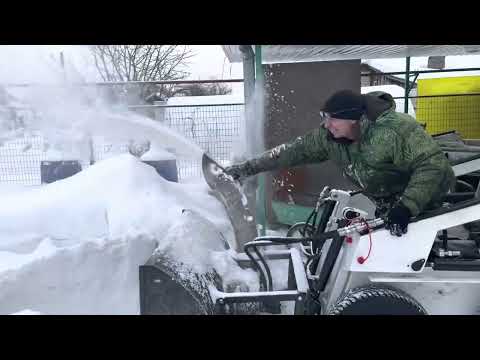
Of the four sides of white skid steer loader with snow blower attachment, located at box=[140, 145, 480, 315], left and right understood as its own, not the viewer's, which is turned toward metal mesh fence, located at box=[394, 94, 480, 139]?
right

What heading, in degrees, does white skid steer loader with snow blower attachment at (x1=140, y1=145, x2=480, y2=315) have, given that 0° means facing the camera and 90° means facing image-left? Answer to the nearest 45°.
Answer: approximately 90°

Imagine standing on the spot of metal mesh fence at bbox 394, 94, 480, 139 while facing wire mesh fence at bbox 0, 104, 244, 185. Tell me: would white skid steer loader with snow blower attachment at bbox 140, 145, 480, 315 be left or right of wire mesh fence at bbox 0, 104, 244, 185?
left

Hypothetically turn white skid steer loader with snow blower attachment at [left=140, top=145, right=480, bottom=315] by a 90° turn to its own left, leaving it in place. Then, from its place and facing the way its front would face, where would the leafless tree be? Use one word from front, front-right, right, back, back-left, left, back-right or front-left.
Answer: back-right

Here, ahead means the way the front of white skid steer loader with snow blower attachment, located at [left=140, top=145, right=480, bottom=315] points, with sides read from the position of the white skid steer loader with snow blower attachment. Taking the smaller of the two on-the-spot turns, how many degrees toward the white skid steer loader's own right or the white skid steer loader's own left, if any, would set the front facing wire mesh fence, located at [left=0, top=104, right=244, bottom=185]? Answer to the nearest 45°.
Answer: approximately 45° to the white skid steer loader's own right

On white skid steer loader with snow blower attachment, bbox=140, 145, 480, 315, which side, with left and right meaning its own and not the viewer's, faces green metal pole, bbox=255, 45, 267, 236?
right
